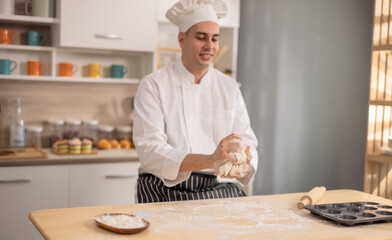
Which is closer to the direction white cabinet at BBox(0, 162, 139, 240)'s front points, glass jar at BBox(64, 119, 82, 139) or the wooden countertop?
the wooden countertop

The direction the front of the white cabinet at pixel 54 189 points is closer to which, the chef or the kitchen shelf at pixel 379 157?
the chef

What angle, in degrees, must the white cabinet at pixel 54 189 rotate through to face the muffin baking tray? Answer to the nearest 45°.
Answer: approximately 45° to its left

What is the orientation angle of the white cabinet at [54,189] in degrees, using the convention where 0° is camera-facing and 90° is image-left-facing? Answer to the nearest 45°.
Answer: approximately 0°

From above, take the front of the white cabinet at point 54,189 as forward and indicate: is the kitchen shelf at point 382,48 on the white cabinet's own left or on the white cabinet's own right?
on the white cabinet's own left

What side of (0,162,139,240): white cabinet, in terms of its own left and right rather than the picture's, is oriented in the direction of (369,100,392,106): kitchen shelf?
left
